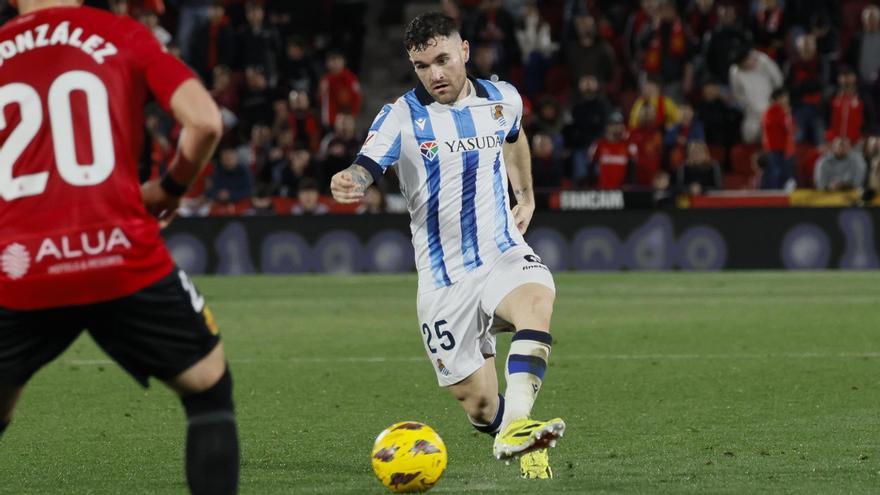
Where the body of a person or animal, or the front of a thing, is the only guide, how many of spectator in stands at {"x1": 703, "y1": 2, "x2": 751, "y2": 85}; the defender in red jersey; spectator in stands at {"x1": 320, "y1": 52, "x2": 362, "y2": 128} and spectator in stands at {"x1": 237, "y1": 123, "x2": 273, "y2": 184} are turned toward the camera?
3

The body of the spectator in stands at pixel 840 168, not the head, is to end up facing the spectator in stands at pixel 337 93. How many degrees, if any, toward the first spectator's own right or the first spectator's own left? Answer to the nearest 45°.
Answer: approximately 90° to the first spectator's own right

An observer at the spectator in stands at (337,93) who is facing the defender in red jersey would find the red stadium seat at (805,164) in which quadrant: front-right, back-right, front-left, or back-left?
front-left

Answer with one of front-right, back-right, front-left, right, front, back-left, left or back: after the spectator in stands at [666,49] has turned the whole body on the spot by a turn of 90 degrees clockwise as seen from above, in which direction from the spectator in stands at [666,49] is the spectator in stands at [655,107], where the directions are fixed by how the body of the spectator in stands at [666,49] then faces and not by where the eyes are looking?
left

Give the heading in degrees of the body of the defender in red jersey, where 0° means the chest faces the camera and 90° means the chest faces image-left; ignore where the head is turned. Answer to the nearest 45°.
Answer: approximately 180°

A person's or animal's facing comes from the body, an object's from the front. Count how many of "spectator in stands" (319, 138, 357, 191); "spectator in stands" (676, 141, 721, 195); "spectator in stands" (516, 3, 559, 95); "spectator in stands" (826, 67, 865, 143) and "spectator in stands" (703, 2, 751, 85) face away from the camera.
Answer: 0

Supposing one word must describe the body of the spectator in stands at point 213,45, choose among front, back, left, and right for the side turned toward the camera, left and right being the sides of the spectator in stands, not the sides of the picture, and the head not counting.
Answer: front

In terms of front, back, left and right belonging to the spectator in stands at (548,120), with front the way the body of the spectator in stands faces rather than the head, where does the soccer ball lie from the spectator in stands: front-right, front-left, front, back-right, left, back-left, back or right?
front

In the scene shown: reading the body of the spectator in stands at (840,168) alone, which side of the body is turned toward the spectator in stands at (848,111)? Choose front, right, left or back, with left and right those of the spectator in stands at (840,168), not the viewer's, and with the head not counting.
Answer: back

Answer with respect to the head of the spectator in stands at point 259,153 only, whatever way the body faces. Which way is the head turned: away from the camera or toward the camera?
toward the camera

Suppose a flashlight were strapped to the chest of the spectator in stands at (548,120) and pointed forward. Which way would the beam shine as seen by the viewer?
toward the camera

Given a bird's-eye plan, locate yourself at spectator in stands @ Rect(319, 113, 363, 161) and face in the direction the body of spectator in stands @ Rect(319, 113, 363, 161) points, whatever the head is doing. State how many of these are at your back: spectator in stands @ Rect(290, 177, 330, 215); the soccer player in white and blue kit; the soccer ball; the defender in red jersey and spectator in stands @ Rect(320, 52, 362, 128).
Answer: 1

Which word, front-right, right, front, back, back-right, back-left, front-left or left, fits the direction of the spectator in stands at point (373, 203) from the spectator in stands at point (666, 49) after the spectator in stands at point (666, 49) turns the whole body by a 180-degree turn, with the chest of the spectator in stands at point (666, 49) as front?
back-left

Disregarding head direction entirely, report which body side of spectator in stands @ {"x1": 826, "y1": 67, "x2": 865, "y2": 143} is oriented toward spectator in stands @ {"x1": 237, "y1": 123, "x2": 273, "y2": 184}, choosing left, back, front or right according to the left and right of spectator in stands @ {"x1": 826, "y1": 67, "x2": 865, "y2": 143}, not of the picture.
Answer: right

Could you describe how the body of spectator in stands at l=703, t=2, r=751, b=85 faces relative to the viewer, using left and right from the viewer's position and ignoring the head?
facing the viewer

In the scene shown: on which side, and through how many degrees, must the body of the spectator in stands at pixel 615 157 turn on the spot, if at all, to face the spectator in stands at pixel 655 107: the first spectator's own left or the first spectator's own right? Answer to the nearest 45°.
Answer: approximately 135° to the first spectator's own left
